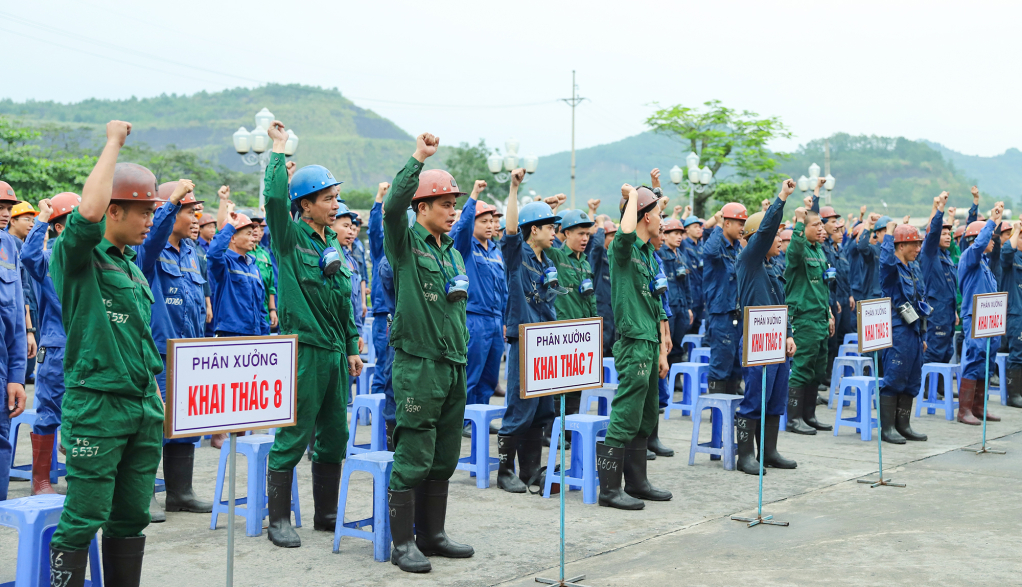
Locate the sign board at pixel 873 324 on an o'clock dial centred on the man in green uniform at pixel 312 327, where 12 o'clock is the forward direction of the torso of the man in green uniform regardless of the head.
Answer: The sign board is roughly at 10 o'clock from the man in green uniform.

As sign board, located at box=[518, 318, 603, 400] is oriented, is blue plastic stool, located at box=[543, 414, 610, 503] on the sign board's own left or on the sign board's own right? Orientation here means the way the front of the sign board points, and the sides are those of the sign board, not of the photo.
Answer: on the sign board's own left

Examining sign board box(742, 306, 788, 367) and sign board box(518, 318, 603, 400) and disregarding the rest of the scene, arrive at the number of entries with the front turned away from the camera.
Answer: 0

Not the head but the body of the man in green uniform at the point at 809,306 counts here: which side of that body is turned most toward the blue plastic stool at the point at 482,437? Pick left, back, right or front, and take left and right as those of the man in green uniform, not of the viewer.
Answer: right

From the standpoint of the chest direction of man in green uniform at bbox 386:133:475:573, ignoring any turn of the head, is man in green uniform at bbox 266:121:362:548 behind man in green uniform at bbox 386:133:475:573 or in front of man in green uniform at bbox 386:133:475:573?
behind

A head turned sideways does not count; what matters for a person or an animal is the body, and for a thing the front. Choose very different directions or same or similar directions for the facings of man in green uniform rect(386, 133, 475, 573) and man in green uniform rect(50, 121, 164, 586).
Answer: same or similar directions

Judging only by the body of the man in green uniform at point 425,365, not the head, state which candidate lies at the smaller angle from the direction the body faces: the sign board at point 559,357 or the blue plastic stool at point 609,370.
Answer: the sign board

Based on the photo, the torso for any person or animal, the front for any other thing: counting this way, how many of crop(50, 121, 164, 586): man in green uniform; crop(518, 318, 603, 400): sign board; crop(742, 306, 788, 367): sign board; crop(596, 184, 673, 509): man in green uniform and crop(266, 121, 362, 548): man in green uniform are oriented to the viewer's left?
0

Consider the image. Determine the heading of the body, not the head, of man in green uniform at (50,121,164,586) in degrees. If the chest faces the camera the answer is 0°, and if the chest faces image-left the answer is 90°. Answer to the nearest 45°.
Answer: approximately 315°

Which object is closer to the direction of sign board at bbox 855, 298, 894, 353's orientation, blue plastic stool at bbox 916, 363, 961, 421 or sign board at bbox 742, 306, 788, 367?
the sign board

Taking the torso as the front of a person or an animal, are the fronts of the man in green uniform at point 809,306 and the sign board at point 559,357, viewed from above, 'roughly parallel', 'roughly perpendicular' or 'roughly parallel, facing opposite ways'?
roughly parallel

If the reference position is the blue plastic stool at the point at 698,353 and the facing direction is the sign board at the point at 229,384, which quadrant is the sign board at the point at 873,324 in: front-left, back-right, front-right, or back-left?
front-left

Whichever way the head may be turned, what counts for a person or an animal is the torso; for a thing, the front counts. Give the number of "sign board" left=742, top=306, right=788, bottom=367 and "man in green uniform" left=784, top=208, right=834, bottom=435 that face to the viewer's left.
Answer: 0

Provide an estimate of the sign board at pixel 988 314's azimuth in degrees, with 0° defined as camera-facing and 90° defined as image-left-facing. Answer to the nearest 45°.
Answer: approximately 315°

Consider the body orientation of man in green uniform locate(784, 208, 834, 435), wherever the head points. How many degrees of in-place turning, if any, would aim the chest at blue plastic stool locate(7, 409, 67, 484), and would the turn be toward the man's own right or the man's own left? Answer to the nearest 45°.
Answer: approximately 90° to the man's own right
